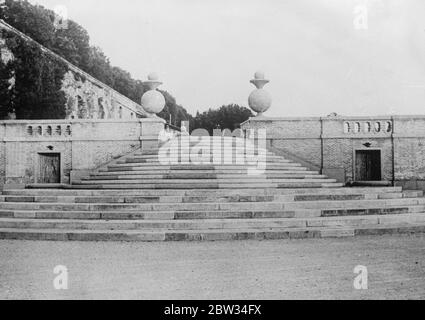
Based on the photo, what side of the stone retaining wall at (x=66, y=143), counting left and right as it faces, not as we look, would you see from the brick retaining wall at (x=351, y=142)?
left

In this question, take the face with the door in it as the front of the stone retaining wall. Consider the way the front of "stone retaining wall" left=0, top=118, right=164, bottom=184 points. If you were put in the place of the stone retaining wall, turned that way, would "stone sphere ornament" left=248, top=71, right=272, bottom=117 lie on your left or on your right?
on your left

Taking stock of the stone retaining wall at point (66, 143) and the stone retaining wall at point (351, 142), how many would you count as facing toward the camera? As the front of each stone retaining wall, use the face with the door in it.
2

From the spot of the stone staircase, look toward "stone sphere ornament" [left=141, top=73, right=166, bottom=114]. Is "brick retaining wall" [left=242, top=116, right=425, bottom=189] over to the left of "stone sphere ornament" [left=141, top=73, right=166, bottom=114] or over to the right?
right

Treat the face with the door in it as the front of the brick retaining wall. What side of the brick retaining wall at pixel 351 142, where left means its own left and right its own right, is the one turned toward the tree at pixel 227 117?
back

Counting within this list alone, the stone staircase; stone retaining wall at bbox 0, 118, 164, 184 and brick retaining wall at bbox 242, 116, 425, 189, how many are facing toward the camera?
3

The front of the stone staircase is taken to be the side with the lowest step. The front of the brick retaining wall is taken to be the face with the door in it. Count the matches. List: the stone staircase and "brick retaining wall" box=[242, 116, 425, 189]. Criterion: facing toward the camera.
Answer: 2

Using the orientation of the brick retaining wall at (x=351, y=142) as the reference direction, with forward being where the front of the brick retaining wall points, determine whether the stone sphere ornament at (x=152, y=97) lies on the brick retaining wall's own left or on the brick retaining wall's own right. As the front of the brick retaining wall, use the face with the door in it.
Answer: on the brick retaining wall's own right

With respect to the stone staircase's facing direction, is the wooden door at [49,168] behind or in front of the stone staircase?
behind

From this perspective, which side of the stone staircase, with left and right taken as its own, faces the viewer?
front

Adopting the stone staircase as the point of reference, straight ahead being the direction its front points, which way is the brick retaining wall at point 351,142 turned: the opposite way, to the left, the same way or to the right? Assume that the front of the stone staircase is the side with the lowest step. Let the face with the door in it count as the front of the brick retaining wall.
the same way

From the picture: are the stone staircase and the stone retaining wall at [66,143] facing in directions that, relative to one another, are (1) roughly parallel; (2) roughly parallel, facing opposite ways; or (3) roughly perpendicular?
roughly parallel

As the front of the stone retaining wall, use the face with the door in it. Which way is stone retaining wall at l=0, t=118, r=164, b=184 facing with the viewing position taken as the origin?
facing the viewer
